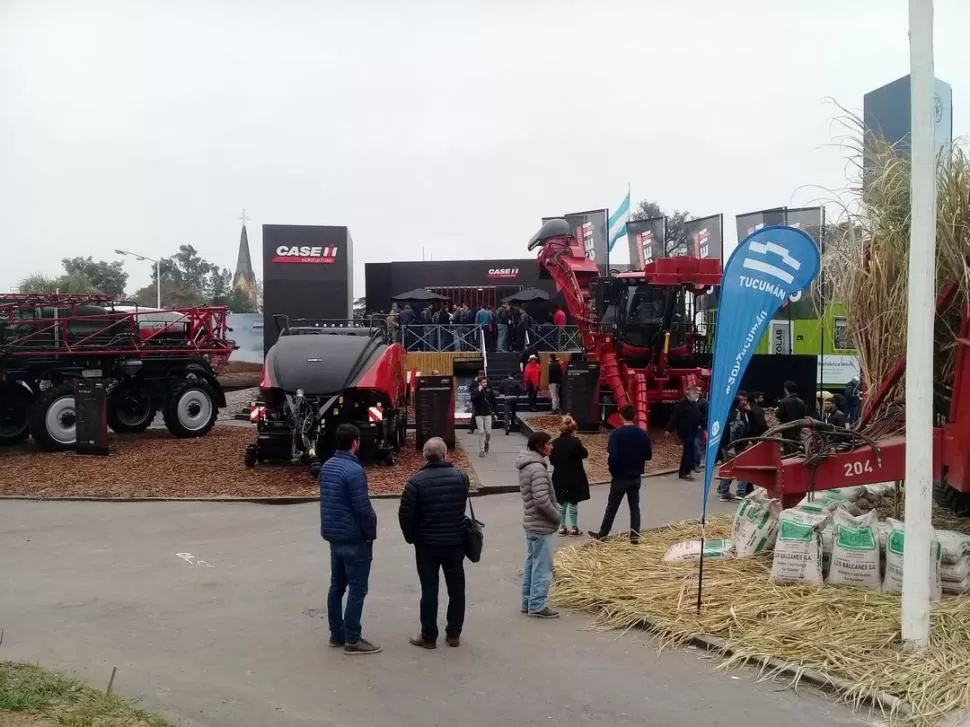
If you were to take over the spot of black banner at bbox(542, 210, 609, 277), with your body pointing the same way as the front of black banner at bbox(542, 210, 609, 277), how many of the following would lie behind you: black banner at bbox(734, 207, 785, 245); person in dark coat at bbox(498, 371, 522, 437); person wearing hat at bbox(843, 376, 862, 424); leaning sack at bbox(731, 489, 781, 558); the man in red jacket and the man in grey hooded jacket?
0

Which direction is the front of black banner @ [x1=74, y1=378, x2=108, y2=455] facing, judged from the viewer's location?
facing the viewer

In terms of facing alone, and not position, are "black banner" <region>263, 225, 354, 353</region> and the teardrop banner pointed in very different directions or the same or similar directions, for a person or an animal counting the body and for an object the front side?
same or similar directions

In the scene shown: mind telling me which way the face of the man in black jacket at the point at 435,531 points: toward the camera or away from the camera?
away from the camera

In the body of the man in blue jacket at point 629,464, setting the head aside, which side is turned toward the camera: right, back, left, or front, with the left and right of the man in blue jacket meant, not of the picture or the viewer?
back

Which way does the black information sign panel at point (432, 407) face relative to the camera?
toward the camera

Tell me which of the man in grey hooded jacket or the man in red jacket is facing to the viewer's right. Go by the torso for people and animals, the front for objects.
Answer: the man in grey hooded jacket

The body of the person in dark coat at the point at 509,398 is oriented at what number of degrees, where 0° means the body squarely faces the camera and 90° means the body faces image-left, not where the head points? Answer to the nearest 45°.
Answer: approximately 180°

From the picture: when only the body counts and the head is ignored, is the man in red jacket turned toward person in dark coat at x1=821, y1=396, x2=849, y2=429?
no

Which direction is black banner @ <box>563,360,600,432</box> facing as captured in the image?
toward the camera

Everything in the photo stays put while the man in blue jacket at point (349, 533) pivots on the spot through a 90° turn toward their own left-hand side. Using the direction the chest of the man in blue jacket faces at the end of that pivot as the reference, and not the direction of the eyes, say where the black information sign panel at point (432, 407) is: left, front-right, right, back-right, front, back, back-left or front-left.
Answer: front-right

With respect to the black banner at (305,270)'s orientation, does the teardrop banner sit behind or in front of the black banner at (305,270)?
in front

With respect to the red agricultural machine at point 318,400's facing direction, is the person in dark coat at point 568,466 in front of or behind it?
in front

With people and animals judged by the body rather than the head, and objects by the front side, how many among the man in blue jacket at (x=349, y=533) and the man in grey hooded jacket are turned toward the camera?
0

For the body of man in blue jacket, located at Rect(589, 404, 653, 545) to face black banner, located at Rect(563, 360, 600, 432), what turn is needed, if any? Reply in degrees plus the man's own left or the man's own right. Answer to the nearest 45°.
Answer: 0° — they already face it
